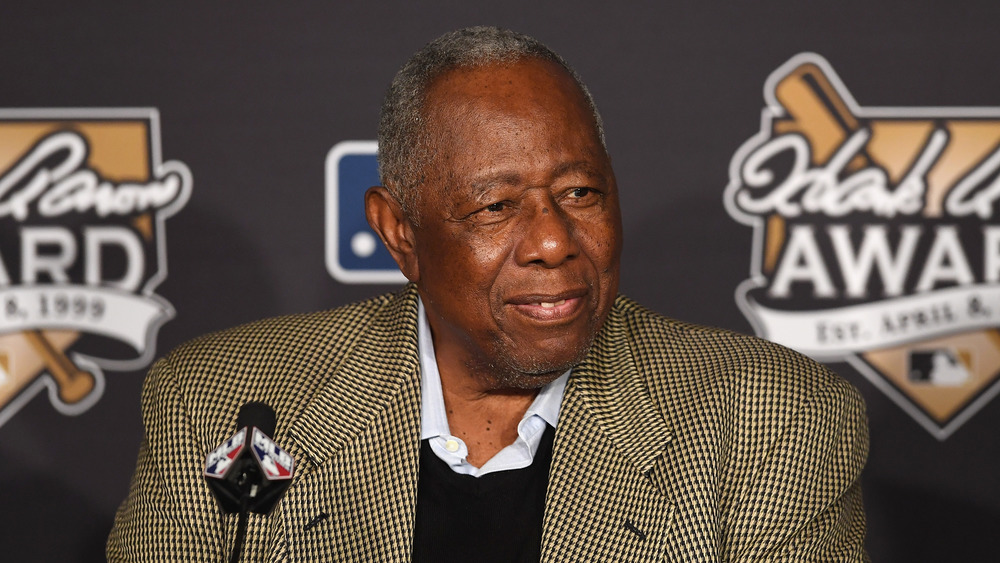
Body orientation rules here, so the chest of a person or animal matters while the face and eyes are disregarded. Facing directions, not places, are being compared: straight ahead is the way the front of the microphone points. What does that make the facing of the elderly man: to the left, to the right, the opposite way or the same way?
the opposite way

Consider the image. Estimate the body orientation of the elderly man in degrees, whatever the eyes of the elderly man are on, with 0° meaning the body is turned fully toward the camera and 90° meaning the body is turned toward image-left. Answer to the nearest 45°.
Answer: approximately 0°

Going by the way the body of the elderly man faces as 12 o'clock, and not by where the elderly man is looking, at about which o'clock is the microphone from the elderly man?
The microphone is roughly at 1 o'clock from the elderly man.

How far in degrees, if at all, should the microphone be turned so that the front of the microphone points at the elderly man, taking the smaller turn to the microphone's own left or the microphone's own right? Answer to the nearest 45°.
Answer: approximately 45° to the microphone's own right

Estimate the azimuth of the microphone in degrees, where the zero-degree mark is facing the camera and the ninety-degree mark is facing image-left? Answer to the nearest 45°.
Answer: approximately 180°

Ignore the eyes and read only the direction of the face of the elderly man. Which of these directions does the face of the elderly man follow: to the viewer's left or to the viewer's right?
to the viewer's right

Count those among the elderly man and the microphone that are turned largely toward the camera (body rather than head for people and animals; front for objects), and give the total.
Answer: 1
